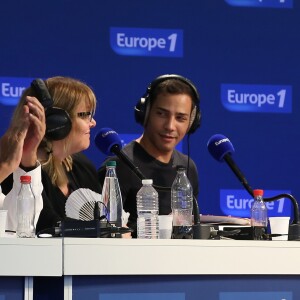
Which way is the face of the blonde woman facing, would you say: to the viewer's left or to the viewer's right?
to the viewer's right

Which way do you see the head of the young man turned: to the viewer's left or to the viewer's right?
to the viewer's left

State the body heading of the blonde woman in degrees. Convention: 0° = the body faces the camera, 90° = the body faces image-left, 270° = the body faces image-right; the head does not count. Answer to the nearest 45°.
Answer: approximately 315°
